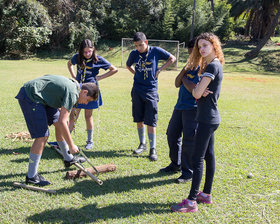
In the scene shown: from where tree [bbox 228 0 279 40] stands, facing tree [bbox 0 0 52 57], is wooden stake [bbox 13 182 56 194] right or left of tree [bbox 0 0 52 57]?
left

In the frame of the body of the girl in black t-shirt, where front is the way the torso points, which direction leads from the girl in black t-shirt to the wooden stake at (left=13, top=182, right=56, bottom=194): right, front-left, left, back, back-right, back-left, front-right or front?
front

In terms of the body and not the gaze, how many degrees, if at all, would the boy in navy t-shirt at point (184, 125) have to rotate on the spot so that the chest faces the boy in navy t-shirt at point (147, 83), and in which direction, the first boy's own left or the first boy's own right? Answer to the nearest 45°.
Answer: approximately 90° to the first boy's own right

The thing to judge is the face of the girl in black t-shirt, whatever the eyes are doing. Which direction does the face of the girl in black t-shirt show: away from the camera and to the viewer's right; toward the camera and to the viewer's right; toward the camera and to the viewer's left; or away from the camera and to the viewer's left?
toward the camera and to the viewer's left

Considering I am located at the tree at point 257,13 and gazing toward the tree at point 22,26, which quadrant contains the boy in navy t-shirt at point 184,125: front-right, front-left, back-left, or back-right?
front-left

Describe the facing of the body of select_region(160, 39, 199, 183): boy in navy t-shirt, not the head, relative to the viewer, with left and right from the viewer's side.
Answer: facing the viewer and to the left of the viewer

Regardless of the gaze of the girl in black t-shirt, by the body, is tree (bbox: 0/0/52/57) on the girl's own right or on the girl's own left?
on the girl's own right

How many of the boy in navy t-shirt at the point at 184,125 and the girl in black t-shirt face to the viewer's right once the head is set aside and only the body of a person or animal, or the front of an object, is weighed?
0

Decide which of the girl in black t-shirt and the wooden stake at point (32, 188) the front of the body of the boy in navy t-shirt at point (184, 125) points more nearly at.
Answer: the wooden stake

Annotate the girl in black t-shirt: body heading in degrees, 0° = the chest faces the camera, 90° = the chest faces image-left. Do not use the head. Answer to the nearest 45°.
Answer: approximately 90°

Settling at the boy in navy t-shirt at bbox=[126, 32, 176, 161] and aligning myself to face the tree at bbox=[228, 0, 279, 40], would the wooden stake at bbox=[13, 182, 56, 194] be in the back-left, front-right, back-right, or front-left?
back-left
